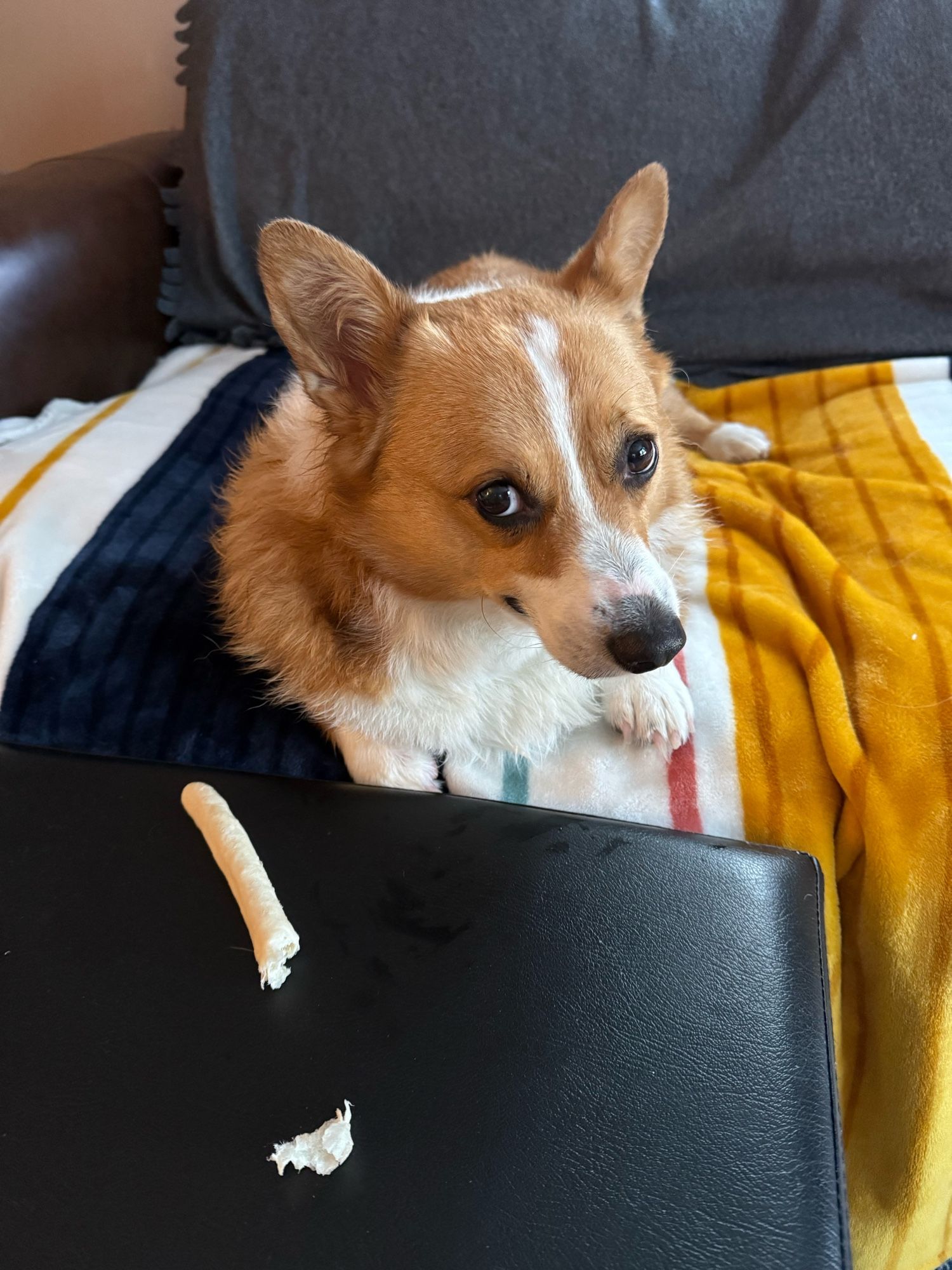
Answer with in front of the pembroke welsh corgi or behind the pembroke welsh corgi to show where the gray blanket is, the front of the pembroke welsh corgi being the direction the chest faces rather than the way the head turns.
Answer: behind

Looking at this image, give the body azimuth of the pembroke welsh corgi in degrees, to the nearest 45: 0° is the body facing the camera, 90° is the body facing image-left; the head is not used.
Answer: approximately 0°

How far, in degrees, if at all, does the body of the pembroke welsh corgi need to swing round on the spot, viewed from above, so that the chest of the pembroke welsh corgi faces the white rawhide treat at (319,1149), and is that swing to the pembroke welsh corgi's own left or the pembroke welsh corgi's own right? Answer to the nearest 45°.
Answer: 0° — it already faces it

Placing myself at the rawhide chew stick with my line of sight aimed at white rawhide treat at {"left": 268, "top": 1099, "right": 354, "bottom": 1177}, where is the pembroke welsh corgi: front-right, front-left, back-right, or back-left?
back-left
